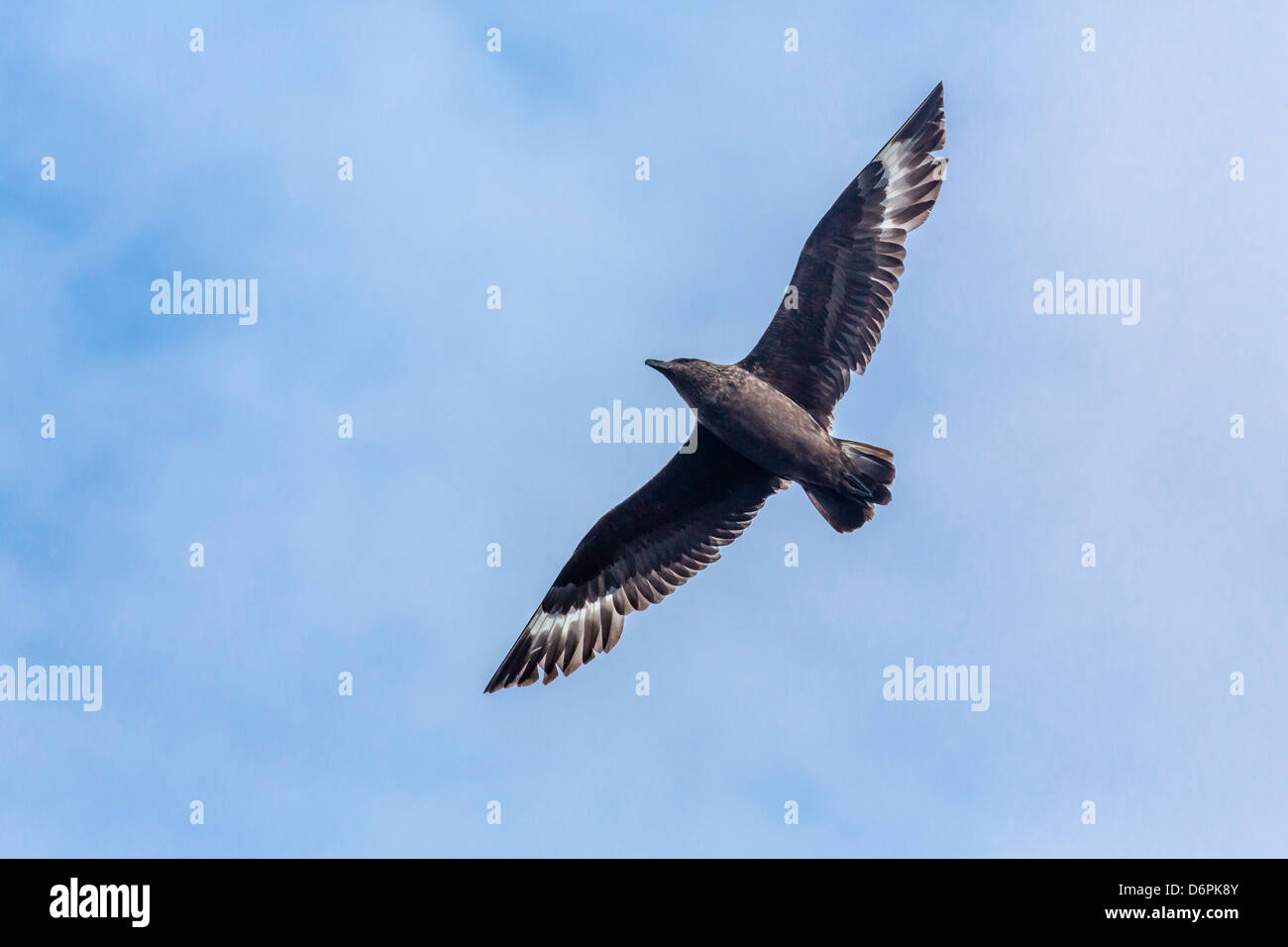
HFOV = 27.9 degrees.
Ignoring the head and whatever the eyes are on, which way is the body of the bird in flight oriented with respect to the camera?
to the viewer's left
